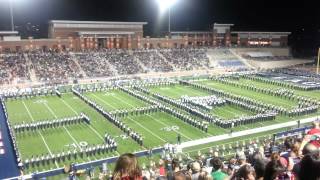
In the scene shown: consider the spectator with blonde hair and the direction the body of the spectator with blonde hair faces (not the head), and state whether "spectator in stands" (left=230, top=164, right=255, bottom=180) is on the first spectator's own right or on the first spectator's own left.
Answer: on the first spectator's own right

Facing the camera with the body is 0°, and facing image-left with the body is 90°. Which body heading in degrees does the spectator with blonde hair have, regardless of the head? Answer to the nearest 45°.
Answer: approximately 180°

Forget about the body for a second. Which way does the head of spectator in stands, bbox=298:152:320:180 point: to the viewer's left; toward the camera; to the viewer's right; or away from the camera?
away from the camera

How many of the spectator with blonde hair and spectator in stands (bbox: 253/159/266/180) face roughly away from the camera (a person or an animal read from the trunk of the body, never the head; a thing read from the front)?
2

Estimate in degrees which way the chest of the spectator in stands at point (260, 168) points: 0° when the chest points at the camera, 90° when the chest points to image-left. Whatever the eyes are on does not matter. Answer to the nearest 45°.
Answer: approximately 180°

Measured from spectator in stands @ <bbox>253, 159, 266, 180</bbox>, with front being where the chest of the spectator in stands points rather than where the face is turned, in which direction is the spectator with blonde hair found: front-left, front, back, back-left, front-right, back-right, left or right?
back-left

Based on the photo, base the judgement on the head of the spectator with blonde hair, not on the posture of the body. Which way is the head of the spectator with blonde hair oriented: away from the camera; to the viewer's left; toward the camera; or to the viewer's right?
away from the camera

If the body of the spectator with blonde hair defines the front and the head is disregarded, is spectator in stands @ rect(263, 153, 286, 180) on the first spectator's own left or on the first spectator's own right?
on the first spectator's own right

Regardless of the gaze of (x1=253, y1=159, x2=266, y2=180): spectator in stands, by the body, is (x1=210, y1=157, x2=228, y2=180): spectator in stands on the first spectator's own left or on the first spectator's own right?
on the first spectator's own left
